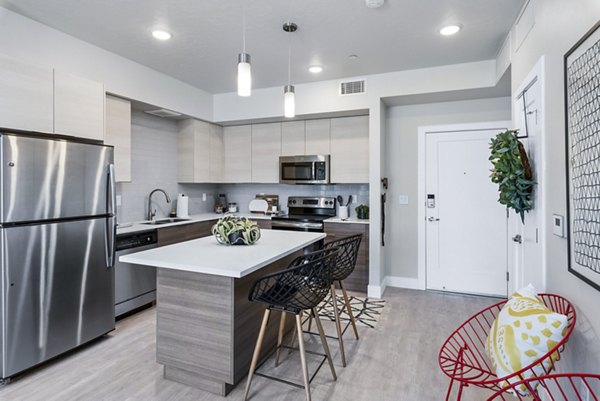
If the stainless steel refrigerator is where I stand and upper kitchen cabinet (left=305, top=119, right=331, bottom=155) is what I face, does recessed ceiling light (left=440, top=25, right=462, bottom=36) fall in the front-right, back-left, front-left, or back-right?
front-right

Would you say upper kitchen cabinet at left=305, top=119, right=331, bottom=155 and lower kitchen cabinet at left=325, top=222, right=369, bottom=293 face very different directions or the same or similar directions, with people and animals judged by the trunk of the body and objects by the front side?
same or similar directions

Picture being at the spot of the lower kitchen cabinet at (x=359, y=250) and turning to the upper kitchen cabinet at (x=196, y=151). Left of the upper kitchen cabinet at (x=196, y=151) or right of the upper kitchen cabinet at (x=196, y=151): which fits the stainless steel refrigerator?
left

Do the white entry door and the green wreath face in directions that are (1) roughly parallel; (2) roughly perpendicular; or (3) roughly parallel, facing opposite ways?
roughly perpendicular

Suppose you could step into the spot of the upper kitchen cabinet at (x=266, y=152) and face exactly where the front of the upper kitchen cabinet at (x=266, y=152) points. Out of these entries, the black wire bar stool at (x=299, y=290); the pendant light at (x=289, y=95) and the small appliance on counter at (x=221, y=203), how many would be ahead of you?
2

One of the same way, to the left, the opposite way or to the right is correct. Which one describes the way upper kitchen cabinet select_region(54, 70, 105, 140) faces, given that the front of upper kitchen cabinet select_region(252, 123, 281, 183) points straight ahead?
to the left

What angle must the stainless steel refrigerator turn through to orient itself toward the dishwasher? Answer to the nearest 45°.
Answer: approximately 90° to its left

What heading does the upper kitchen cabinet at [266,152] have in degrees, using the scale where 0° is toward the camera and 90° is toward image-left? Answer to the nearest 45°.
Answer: approximately 0°

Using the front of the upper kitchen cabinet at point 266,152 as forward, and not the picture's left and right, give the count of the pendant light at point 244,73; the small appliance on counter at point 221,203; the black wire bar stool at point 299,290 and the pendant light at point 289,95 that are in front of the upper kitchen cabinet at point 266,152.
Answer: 3

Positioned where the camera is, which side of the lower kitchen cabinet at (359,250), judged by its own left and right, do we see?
front
